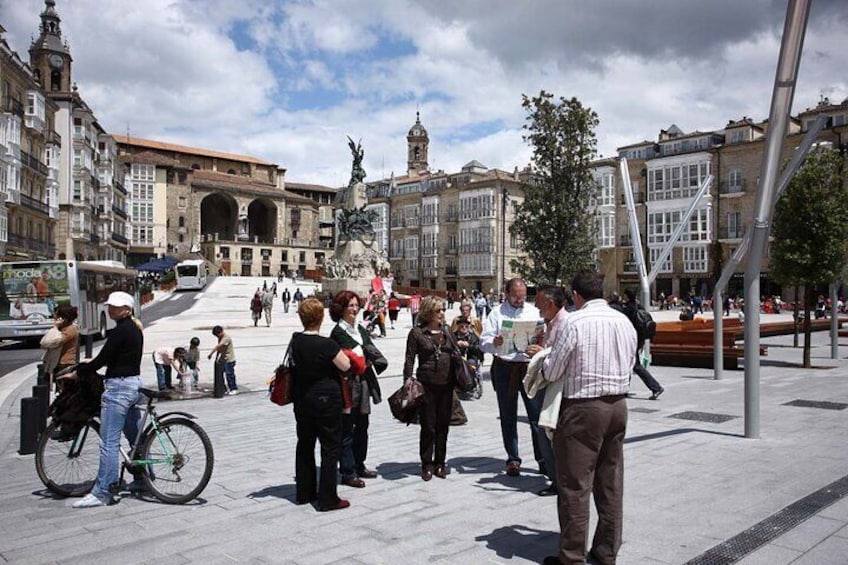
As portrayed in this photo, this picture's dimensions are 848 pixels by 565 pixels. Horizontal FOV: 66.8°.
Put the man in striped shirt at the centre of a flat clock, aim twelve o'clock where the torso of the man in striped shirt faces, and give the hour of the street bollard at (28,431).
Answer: The street bollard is roughly at 11 o'clock from the man in striped shirt.

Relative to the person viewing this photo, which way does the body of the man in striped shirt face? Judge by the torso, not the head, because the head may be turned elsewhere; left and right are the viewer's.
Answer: facing away from the viewer and to the left of the viewer

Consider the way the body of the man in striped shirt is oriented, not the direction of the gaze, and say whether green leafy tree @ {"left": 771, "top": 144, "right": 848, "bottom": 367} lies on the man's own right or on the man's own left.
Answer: on the man's own right

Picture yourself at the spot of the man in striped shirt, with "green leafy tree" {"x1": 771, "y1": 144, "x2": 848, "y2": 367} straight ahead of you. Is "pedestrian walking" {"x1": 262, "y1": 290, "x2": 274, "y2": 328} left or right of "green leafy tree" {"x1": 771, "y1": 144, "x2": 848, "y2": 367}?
left

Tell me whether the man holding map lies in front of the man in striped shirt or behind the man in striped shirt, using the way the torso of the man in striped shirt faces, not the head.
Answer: in front

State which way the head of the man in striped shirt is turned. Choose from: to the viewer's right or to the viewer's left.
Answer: to the viewer's left

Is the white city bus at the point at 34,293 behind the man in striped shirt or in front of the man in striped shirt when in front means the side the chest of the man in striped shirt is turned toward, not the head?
in front

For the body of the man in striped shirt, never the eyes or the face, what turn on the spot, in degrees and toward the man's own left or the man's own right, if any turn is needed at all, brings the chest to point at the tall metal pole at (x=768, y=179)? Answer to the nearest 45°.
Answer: approximately 90° to the man's own right

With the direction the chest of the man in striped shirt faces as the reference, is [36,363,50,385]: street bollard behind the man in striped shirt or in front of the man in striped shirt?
in front
